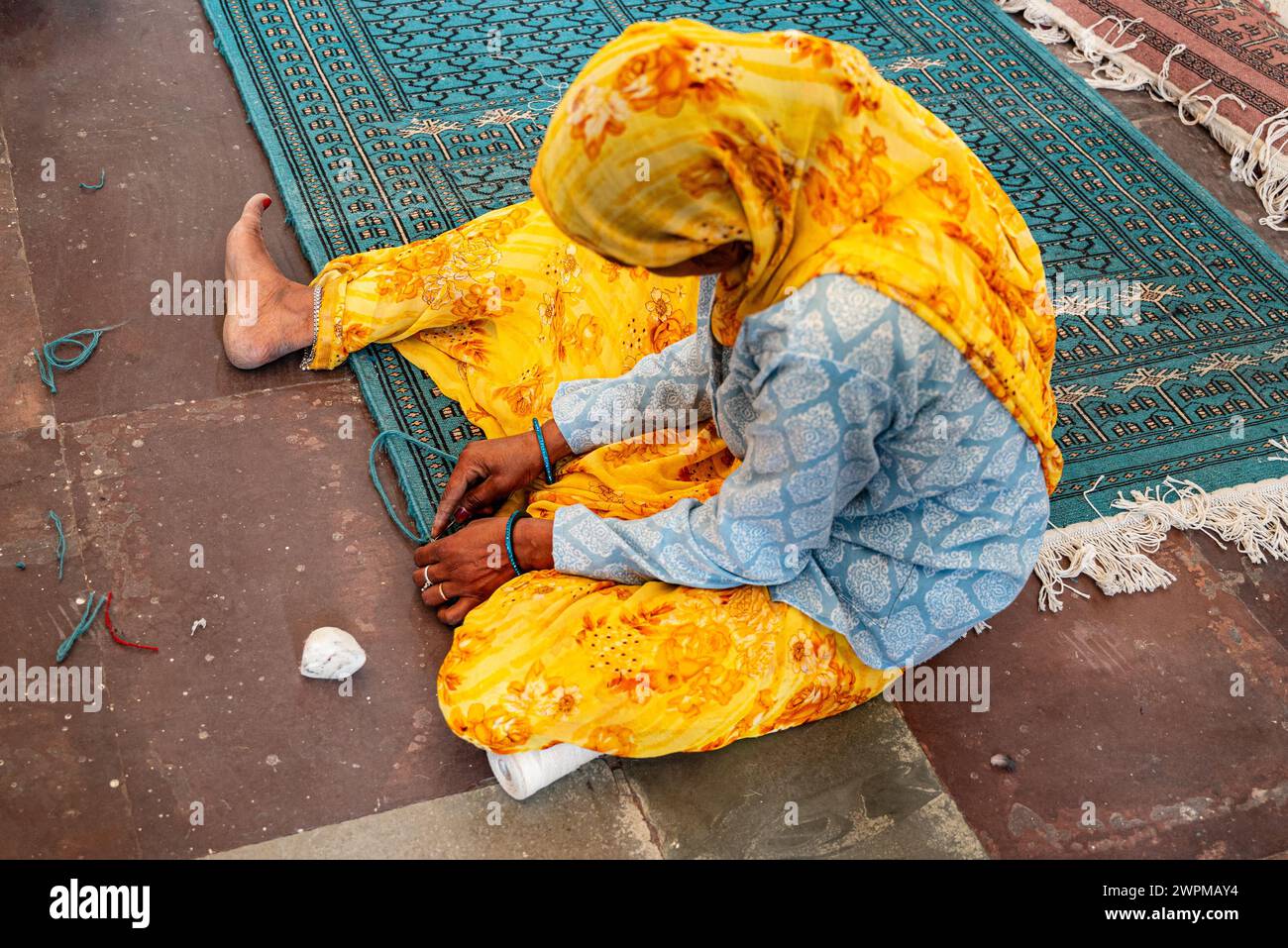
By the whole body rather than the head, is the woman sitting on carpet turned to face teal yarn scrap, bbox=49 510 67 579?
yes

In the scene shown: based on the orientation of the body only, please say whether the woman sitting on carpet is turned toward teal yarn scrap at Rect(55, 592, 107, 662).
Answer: yes

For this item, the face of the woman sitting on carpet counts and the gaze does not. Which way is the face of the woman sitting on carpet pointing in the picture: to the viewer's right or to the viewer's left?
to the viewer's left

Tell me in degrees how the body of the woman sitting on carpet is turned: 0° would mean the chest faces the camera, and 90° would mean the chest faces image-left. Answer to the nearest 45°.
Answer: approximately 90°
